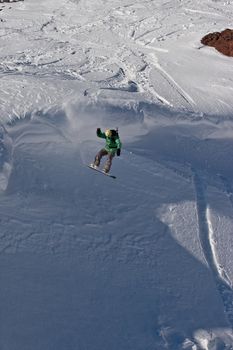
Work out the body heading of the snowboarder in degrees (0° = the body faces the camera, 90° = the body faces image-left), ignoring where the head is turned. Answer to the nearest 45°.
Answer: approximately 45°

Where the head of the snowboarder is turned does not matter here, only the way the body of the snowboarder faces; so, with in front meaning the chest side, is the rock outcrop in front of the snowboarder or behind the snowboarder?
behind
